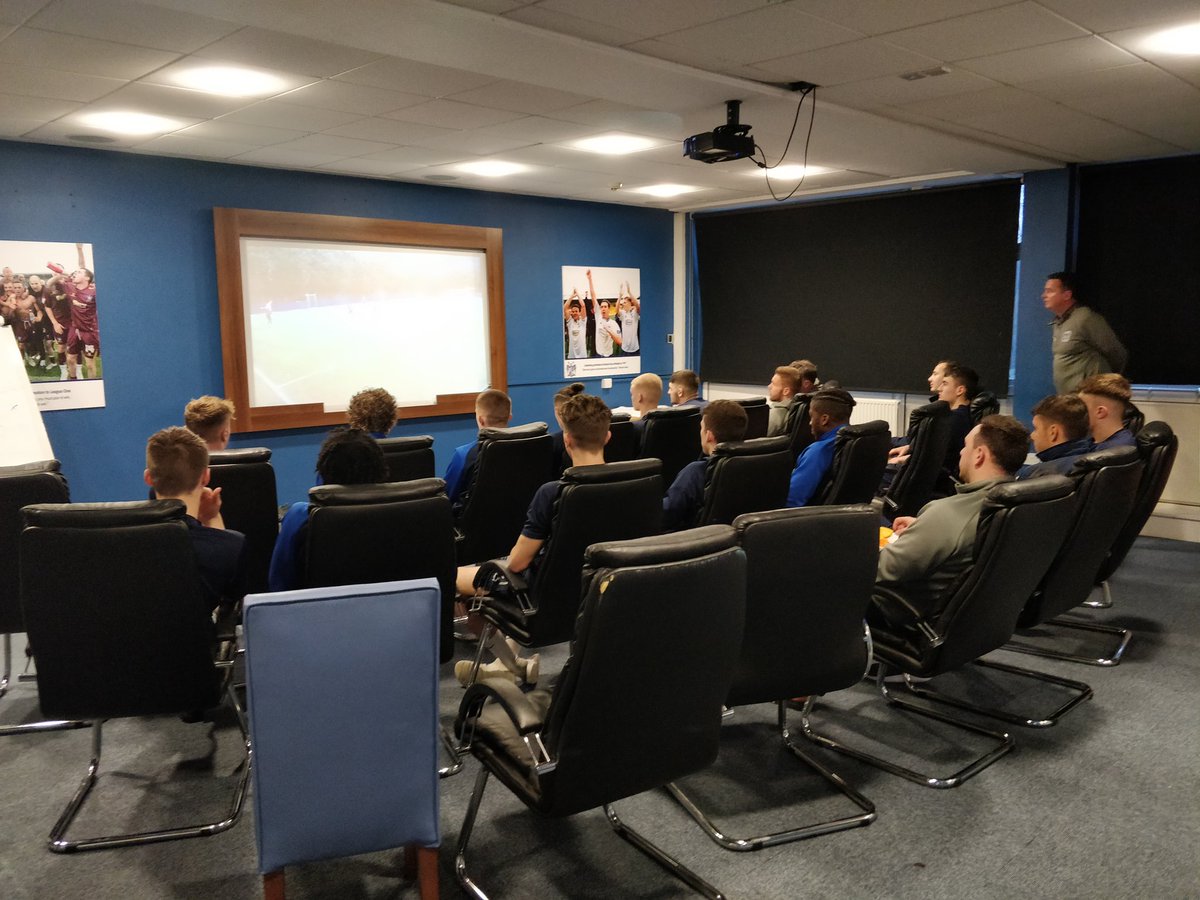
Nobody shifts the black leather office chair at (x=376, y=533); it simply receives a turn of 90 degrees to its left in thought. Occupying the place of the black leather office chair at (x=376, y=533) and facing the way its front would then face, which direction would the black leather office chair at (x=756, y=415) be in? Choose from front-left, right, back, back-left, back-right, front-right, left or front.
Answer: back-right

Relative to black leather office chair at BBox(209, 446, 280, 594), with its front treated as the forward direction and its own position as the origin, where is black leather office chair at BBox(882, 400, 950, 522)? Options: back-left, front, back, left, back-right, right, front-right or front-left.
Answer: right

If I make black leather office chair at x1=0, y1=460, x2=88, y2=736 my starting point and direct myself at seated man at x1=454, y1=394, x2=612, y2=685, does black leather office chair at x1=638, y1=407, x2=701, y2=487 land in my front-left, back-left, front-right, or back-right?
front-left

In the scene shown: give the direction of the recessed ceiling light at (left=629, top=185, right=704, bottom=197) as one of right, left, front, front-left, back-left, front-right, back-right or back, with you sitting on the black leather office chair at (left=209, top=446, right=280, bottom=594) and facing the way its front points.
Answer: front-right

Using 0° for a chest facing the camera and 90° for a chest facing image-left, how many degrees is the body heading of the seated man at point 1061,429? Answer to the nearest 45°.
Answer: approximately 135°

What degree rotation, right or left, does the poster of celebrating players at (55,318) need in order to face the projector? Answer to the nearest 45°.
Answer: approximately 45° to its left

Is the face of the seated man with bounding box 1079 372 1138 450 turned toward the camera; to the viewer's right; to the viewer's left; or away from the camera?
to the viewer's left

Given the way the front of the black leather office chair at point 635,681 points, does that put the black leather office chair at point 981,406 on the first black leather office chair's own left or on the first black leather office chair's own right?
on the first black leather office chair's own right

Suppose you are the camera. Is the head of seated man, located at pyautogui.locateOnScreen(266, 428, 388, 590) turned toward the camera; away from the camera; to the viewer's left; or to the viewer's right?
away from the camera

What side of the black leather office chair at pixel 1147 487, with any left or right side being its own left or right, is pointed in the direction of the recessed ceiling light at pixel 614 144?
front

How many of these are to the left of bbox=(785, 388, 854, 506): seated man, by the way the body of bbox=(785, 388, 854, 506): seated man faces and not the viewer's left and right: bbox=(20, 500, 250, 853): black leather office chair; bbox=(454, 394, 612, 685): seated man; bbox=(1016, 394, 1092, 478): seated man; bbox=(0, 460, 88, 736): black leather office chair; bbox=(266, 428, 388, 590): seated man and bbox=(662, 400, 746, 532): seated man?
5

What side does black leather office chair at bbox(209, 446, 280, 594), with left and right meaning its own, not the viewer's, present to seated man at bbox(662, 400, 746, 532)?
right

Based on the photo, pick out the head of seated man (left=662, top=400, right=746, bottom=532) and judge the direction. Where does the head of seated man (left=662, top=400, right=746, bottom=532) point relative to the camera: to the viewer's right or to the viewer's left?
to the viewer's left

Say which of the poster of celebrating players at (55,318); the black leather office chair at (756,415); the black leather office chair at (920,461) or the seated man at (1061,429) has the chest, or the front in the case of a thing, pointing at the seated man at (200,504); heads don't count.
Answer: the poster of celebrating players

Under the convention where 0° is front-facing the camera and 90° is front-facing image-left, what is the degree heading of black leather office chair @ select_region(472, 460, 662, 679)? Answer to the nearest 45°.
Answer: approximately 135°

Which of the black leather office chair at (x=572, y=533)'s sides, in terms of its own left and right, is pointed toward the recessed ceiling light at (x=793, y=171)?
right

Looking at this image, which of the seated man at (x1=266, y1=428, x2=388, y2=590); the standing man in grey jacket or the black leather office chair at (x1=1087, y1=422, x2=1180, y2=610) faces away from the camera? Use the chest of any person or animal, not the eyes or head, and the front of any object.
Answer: the seated man

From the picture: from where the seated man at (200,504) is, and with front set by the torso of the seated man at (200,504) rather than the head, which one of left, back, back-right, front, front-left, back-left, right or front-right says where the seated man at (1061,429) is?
right

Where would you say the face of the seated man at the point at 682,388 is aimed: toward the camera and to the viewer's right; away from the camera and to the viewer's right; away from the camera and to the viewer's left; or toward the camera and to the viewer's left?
away from the camera and to the viewer's left
